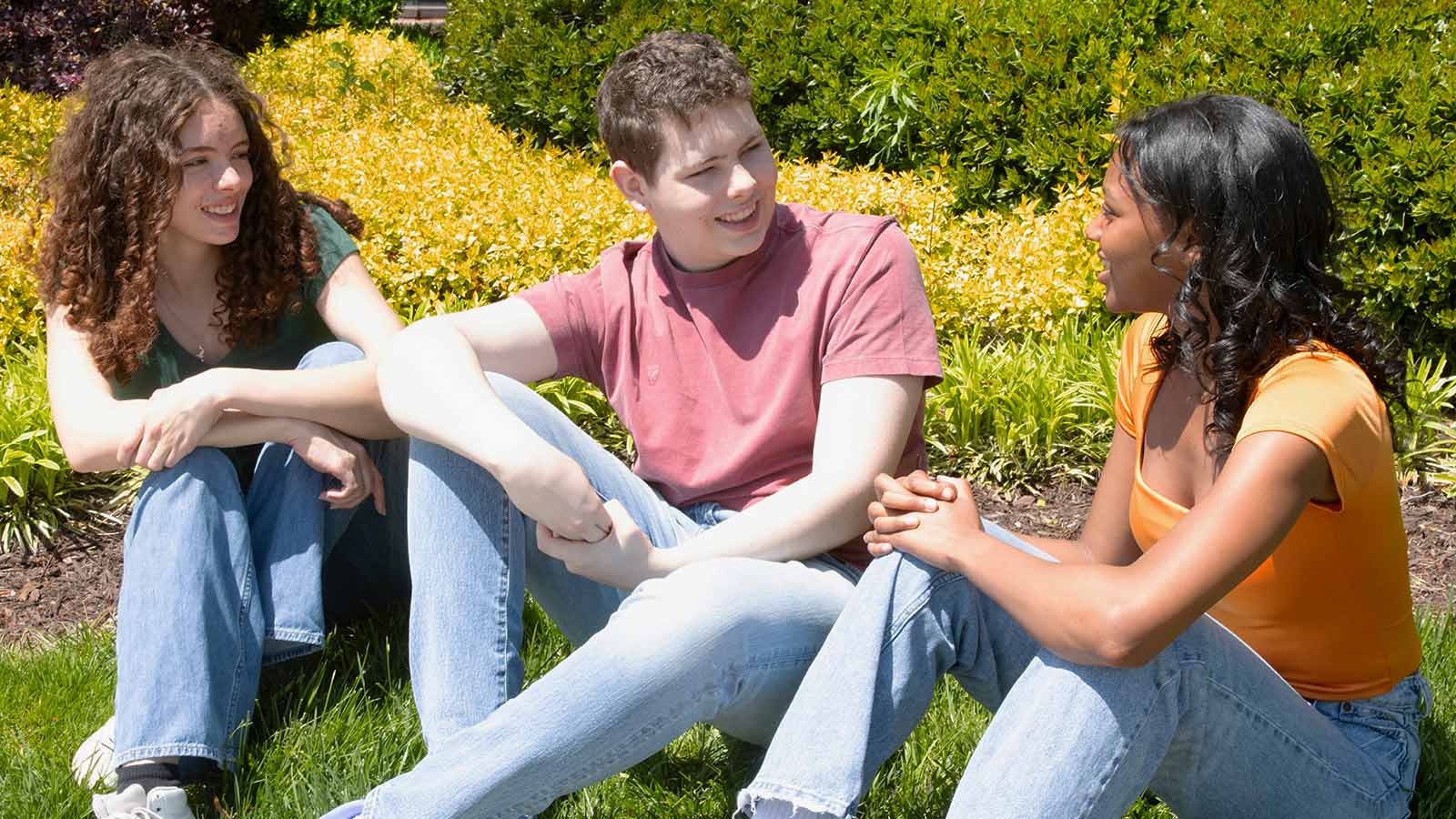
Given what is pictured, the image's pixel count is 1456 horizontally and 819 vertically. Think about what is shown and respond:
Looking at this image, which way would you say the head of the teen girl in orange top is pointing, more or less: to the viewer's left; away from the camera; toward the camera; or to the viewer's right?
to the viewer's left

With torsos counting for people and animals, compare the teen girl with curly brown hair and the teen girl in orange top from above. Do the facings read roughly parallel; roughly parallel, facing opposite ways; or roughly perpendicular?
roughly perpendicular

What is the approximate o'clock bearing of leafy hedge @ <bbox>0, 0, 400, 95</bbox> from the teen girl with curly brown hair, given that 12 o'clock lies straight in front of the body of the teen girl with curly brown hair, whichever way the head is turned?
The leafy hedge is roughly at 6 o'clock from the teen girl with curly brown hair.

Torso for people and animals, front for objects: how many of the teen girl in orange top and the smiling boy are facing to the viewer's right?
0

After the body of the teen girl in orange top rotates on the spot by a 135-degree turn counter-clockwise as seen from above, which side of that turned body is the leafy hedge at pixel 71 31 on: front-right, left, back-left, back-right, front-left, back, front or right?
back-left

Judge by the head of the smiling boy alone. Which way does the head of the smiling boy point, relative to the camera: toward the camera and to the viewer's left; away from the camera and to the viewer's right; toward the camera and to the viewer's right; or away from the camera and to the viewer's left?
toward the camera and to the viewer's right

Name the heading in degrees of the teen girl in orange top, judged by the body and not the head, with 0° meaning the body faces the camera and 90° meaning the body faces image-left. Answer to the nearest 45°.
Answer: approximately 45°

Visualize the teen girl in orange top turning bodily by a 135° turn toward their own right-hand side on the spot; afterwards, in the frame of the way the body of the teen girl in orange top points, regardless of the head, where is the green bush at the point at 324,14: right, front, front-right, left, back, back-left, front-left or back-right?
front-left

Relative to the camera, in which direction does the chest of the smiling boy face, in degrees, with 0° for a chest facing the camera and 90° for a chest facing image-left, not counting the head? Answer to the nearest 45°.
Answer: approximately 45°
